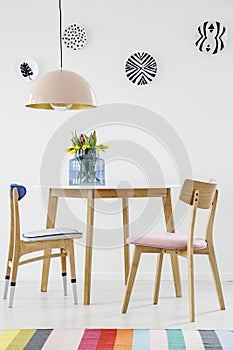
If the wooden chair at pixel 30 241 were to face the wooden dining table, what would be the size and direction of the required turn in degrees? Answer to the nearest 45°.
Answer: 0° — it already faces it

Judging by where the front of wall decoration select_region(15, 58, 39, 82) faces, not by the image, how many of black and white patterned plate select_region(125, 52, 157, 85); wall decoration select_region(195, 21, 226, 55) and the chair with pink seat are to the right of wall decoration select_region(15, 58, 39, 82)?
0

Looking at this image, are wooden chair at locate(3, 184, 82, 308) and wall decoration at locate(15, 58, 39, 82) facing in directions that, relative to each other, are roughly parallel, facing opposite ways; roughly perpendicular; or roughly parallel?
roughly perpendicular

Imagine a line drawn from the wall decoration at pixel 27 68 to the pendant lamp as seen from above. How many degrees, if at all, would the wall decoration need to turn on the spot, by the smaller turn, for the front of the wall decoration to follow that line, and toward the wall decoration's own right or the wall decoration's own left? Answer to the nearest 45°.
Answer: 0° — it already faces it

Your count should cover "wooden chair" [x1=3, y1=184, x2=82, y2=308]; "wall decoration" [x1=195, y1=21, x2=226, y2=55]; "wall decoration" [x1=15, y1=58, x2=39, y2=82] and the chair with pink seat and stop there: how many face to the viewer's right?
1

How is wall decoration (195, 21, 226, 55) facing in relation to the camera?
toward the camera

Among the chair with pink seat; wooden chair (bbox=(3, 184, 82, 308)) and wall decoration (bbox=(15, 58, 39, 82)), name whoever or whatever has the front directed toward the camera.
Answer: the wall decoration

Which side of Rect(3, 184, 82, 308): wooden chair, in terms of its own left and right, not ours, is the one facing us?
right

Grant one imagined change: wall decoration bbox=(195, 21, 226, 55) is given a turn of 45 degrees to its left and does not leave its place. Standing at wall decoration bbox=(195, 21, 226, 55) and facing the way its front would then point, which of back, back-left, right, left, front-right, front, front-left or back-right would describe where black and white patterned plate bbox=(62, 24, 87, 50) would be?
back-right

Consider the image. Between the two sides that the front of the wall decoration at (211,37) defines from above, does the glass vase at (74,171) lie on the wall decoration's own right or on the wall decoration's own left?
on the wall decoration's own right

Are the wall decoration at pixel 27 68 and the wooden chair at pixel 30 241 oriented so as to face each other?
no

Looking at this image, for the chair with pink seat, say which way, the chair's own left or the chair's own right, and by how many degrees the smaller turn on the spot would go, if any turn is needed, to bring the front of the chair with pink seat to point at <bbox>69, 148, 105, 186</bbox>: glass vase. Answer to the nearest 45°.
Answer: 0° — it already faces it

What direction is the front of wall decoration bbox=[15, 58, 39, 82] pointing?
toward the camera

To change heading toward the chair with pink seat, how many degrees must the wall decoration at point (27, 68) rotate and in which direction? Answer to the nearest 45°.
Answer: approximately 45° to its left

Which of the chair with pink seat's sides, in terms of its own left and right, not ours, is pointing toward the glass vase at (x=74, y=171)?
front
